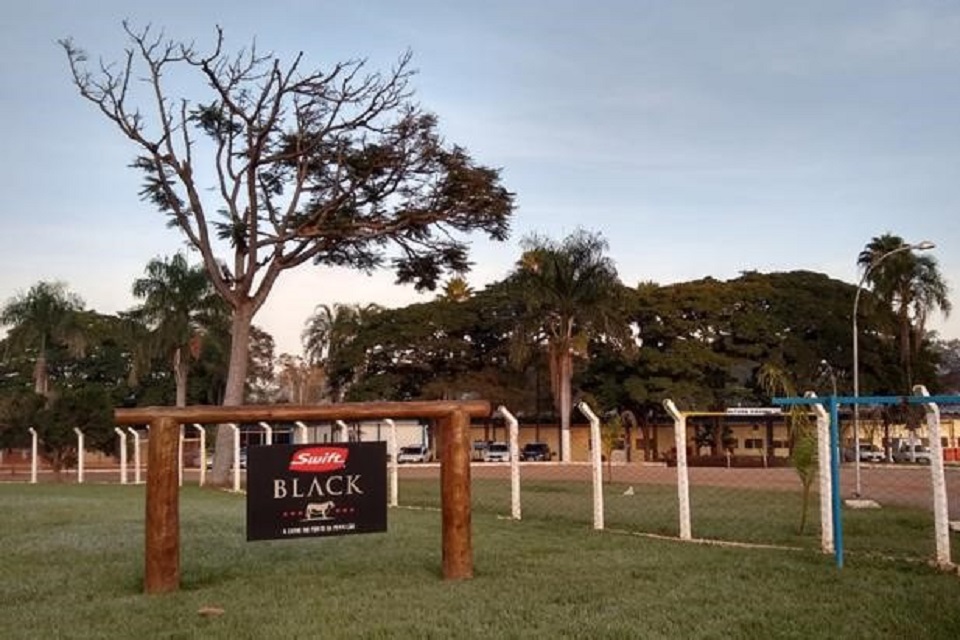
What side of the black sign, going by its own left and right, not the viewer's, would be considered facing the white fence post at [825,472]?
left

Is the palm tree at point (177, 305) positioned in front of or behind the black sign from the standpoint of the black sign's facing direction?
behind

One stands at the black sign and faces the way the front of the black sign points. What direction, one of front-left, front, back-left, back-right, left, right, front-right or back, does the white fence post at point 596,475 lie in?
back-left

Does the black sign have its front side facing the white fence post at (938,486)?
no

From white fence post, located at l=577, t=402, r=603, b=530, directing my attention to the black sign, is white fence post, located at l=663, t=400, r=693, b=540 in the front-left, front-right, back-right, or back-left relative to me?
front-left

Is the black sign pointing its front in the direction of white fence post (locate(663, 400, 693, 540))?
no

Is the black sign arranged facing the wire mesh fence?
no

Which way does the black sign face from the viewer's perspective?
toward the camera

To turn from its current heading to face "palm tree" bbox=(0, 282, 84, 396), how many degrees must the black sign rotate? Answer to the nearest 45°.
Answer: approximately 180°

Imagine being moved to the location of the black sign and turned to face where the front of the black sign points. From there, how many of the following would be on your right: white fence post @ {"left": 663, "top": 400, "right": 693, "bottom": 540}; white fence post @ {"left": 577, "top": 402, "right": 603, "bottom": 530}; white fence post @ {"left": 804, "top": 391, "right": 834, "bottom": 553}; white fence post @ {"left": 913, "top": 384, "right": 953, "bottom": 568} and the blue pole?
0
